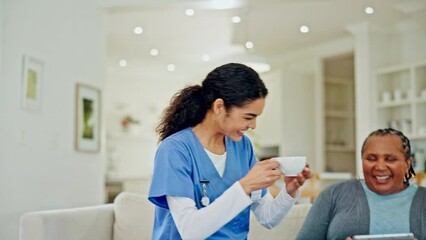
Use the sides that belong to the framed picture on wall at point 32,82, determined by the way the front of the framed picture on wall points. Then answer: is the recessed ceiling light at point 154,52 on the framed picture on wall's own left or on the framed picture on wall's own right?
on the framed picture on wall's own left

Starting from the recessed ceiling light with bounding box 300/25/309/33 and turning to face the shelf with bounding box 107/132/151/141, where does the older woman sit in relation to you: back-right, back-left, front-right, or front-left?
back-left

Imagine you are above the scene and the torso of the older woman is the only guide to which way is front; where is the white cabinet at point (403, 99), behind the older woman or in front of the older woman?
behind

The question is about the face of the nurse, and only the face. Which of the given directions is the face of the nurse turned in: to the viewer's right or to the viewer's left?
to the viewer's right
